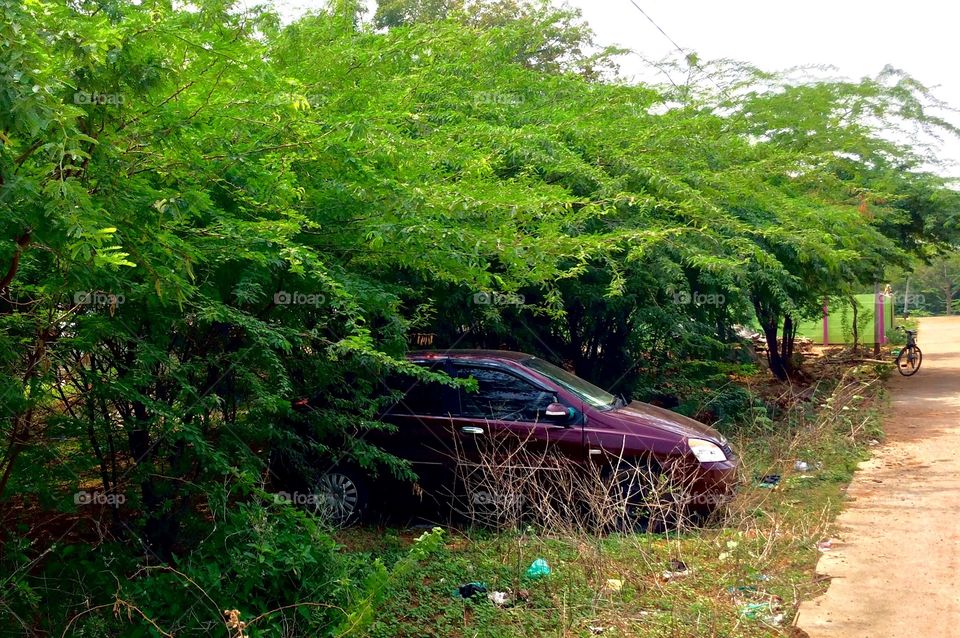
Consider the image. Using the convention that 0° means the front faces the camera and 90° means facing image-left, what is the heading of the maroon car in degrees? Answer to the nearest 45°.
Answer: approximately 270°

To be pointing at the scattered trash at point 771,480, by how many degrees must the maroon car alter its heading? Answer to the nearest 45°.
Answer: approximately 45° to its left

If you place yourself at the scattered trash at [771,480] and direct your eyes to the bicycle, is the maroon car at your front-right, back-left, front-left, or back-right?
back-left

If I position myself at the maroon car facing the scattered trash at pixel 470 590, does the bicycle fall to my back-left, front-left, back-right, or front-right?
back-left

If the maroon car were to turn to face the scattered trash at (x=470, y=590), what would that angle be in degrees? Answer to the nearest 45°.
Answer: approximately 90° to its right
